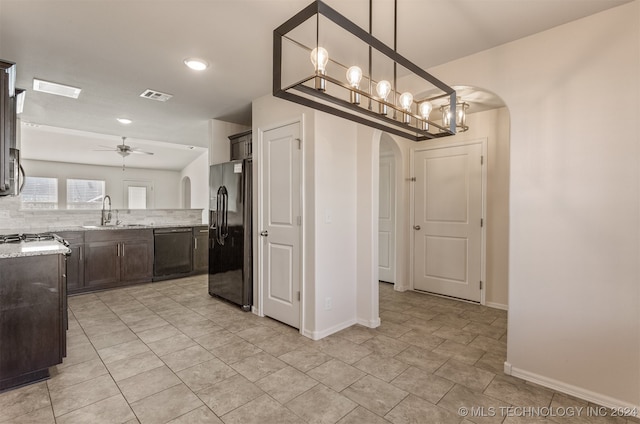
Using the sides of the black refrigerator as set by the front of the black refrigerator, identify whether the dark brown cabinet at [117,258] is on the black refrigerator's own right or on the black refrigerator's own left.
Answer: on the black refrigerator's own right

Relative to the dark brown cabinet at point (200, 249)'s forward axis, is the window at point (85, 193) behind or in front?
behind

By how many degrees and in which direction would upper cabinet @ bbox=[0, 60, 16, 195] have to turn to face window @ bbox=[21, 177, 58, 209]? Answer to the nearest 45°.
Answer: approximately 90° to its left

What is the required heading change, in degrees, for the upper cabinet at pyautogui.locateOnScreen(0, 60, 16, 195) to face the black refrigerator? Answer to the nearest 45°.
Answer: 0° — it already faces it

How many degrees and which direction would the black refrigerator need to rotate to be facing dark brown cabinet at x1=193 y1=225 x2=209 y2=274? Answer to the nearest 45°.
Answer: approximately 135° to its right

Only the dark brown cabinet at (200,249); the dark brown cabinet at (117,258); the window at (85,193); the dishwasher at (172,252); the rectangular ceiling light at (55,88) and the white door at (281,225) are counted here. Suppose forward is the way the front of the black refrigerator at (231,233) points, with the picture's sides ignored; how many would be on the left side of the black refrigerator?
1

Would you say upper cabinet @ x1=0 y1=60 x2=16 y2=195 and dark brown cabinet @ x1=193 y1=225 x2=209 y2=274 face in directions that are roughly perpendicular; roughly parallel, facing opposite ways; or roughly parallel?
roughly perpendicular

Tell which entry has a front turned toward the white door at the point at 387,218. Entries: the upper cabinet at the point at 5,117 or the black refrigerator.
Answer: the upper cabinet

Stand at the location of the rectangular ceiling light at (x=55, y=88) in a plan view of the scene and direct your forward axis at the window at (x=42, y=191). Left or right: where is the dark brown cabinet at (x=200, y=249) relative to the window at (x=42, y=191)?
right

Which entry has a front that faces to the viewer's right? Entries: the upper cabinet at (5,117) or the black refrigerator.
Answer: the upper cabinet

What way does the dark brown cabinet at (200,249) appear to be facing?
toward the camera

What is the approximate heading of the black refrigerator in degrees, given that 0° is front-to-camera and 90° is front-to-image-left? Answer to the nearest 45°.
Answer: approximately 45°

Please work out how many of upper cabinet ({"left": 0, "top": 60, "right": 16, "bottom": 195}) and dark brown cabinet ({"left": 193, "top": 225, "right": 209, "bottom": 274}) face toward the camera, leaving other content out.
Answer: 1

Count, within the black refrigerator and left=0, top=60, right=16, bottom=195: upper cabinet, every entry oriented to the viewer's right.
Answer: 1

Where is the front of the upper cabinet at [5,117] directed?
to the viewer's right
